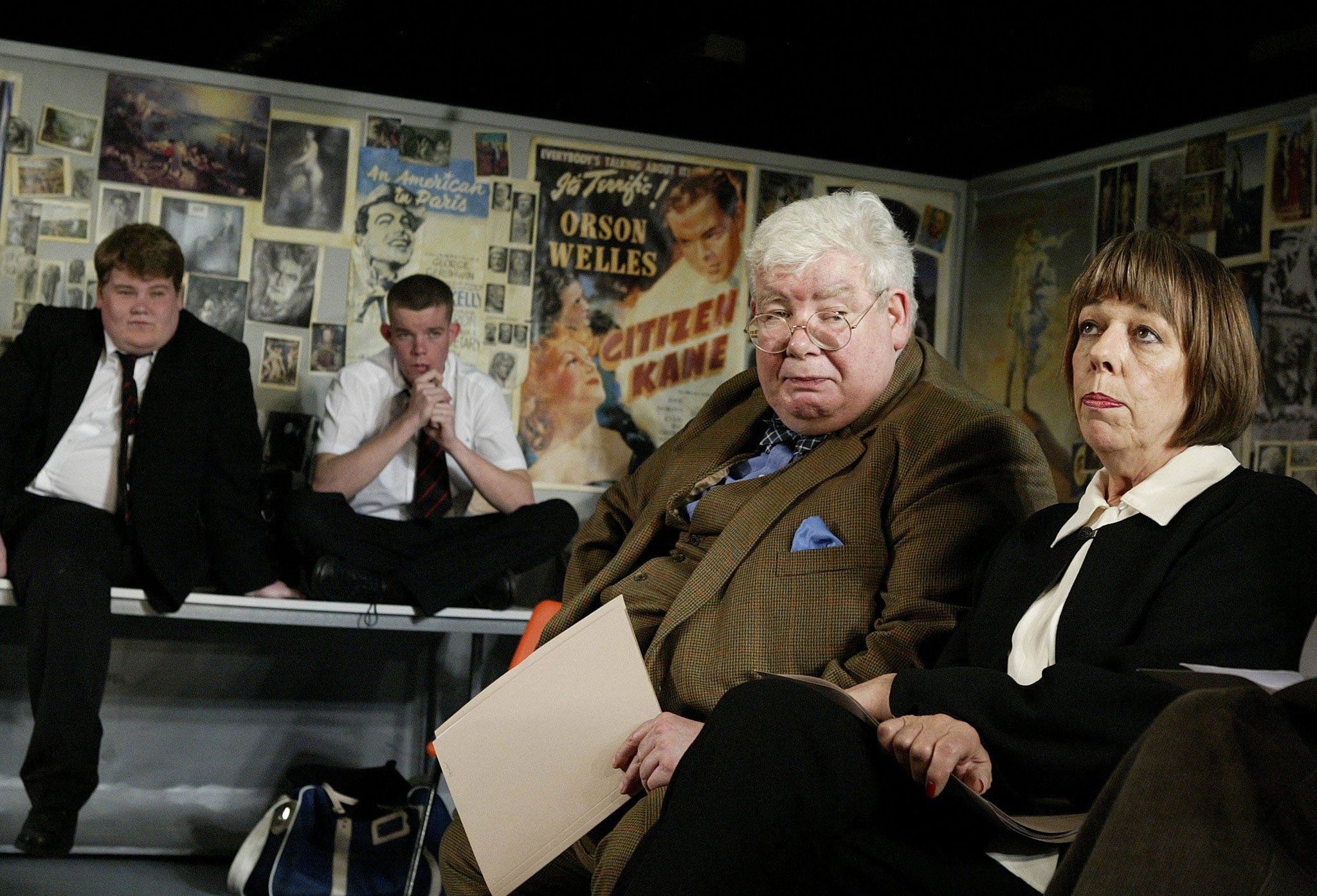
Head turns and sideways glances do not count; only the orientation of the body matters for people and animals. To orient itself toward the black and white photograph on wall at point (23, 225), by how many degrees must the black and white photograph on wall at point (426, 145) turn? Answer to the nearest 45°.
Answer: approximately 90° to its right

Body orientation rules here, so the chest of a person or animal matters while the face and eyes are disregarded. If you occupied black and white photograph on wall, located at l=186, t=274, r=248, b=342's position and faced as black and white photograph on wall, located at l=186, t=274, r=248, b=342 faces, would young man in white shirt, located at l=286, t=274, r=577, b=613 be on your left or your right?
on your left

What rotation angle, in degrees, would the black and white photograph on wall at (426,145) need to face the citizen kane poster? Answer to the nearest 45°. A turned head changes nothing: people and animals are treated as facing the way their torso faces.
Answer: approximately 90° to its left

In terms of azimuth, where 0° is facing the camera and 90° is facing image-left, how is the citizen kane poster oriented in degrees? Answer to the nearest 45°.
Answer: approximately 0°

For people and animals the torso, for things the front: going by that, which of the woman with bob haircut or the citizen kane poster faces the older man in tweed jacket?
the citizen kane poster

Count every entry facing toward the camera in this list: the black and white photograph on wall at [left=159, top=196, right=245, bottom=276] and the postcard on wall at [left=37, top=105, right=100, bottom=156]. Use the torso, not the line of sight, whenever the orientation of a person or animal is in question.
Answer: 2

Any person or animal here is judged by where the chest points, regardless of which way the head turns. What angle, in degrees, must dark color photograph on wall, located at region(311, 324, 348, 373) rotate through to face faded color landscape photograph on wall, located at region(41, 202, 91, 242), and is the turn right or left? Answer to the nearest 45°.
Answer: approximately 90° to its right
